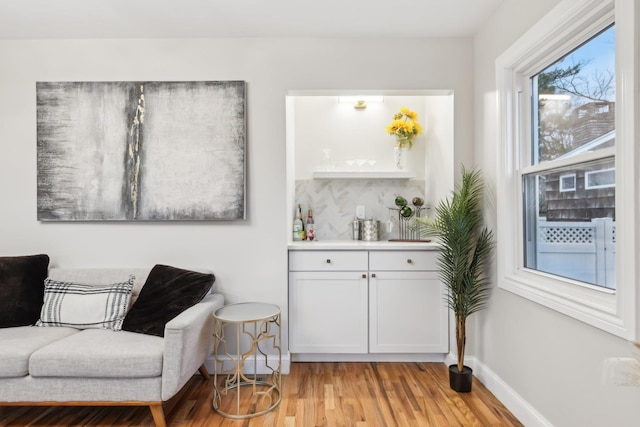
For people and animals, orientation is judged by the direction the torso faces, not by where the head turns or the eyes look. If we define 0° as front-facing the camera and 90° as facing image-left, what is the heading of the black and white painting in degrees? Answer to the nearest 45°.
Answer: approximately 0°

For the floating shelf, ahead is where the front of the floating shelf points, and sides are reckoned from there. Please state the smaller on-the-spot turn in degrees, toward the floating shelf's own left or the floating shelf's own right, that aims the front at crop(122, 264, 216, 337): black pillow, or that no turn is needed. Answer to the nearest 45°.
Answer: approximately 45° to the floating shelf's own right

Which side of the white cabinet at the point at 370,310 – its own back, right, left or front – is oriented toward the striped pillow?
right

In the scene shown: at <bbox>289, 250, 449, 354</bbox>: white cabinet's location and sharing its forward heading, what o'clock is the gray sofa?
The gray sofa is roughly at 2 o'clock from the white cabinet.

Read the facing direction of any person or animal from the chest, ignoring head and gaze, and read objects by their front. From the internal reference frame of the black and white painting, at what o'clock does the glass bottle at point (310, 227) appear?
The glass bottle is roughly at 9 o'clock from the black and white painting.

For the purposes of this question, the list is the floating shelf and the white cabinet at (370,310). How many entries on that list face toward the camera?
2

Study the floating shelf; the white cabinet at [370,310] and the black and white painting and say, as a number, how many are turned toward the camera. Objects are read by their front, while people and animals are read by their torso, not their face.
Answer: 3
